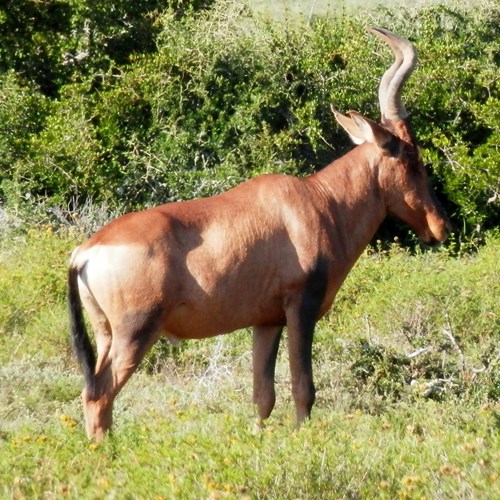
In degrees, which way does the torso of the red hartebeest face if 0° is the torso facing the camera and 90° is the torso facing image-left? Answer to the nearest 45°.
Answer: approximately 270°
